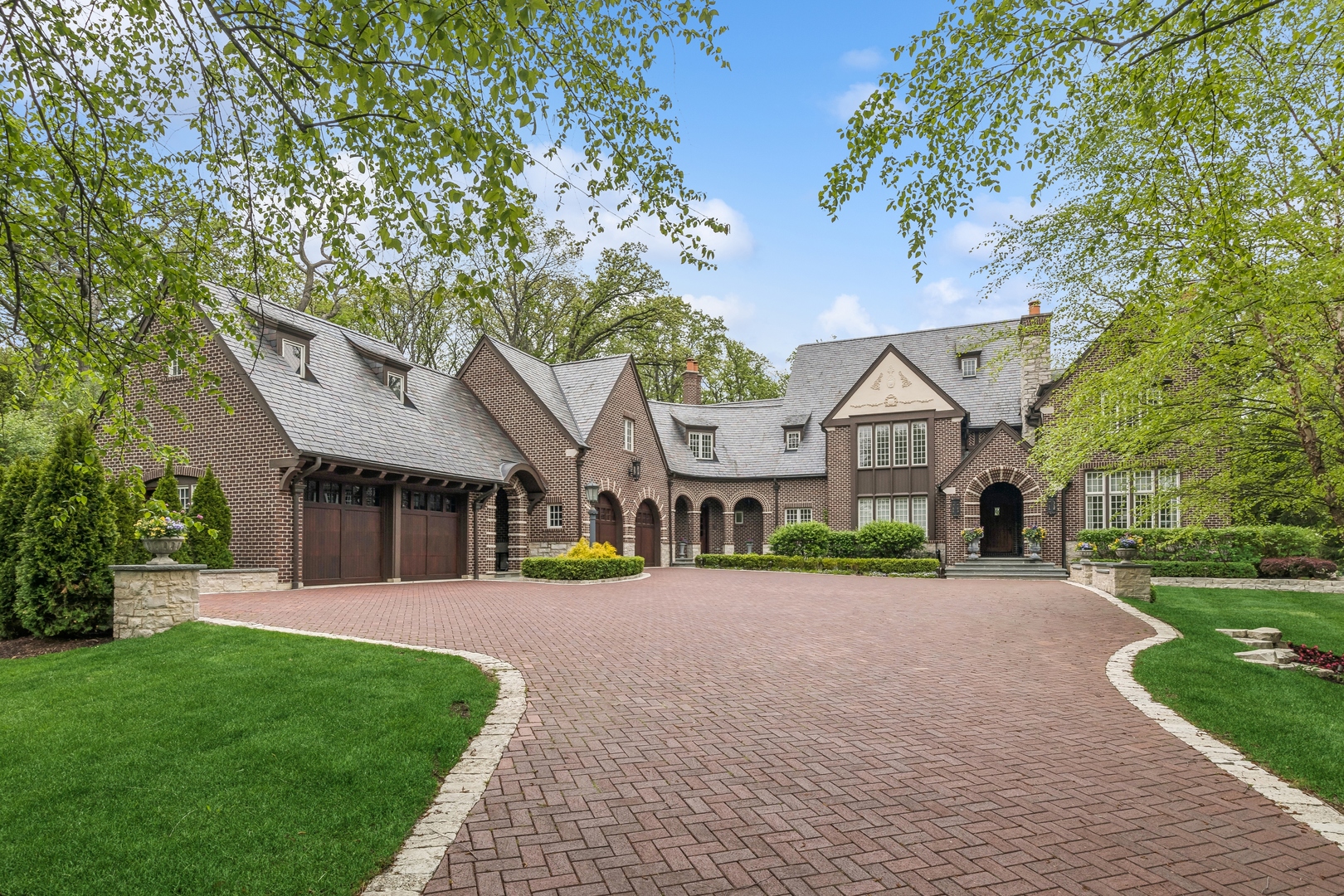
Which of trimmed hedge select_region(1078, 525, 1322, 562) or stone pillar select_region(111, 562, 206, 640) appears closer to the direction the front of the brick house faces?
the stone pillar

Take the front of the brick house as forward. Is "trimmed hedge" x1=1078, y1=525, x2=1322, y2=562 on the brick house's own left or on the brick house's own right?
on the brick house's own left

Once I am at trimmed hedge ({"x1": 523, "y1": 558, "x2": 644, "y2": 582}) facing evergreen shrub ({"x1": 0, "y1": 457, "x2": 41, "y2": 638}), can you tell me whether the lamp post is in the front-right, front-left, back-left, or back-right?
back-right

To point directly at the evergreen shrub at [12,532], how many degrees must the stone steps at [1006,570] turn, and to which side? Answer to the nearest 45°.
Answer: approximately 45° to its right

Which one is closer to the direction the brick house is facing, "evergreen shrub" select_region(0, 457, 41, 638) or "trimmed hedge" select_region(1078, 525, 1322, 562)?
the evergreen shrub

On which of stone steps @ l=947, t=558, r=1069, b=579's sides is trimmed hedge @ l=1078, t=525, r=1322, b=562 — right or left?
on its left

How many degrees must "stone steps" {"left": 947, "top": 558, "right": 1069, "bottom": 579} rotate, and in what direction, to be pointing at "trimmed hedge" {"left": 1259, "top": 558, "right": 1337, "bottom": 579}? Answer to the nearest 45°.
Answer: approximately 45° to its left

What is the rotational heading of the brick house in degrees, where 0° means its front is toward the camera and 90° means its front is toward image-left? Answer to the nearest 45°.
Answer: approximately 0°

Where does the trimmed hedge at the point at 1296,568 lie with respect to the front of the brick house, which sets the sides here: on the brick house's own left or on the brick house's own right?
on the brick house's own left

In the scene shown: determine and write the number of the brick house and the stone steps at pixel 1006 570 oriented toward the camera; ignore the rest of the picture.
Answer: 2

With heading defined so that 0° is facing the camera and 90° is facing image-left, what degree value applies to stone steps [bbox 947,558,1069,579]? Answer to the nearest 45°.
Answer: approximately 0°
